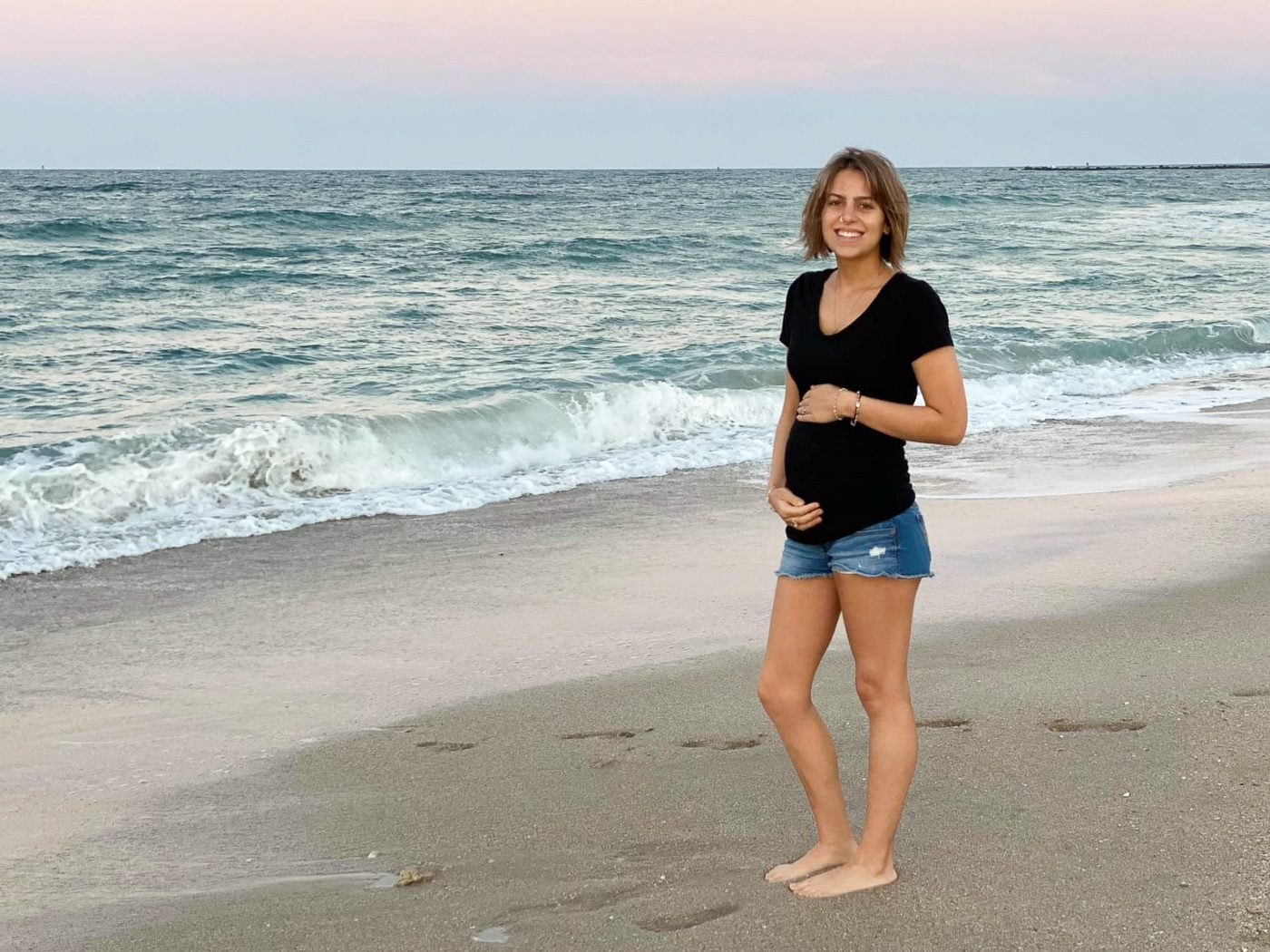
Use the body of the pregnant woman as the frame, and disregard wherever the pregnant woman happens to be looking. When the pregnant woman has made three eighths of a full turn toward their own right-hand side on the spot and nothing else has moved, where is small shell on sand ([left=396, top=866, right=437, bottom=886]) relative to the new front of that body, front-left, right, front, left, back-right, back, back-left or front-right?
left

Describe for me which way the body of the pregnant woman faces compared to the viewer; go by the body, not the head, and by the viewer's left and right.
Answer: facing the viewer and to the left of the viewer
